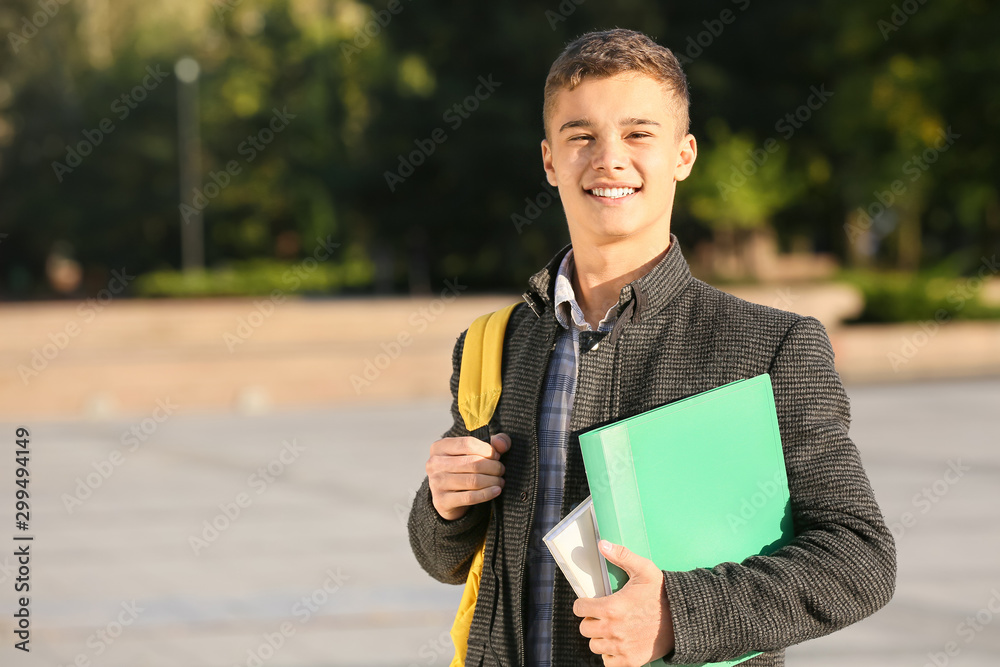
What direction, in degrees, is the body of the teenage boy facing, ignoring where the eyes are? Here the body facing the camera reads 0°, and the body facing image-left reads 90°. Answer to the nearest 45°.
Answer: approximately 45°

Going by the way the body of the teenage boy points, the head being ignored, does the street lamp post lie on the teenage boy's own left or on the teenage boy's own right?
on the teenage boy's own right
